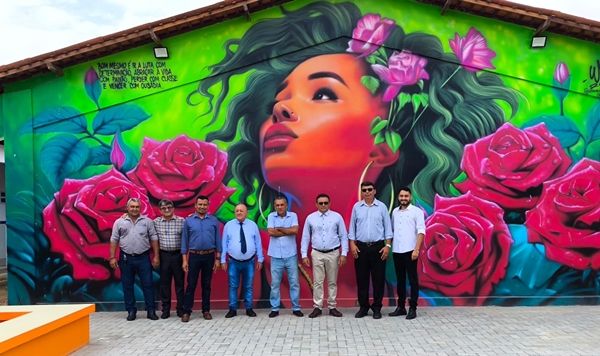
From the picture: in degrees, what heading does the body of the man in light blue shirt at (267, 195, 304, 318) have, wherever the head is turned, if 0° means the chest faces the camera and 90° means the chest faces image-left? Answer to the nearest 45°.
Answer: approximately 0°

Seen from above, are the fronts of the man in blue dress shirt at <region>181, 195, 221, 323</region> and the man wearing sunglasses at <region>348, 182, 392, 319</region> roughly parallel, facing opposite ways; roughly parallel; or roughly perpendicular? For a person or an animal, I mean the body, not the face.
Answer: roughly parallel

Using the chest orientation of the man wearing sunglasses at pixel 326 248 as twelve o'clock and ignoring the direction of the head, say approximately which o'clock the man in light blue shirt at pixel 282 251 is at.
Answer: The man in light blue shirt is roughly at 3 o'clock from the man wearing sunglasses.

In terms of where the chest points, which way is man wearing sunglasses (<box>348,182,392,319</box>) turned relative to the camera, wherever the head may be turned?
toward the camera

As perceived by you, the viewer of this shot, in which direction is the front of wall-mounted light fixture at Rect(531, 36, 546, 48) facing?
facing the viewer

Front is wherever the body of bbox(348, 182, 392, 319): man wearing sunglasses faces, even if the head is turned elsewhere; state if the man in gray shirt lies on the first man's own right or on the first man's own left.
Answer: on the first man's own right

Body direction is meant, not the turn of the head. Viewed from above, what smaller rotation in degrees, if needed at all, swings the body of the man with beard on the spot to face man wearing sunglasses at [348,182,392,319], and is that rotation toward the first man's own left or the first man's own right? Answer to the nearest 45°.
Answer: approximately 45° to the first man's own right

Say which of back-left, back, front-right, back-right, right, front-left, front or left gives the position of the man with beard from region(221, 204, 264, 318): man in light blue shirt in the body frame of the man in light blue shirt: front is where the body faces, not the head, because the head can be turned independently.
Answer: left

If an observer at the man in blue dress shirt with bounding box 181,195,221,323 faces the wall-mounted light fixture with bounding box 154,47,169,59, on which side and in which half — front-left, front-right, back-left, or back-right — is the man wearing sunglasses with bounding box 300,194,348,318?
back-right

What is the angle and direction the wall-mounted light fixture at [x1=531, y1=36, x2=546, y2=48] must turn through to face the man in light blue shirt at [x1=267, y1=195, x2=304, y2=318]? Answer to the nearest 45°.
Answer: approximately 45° to its right

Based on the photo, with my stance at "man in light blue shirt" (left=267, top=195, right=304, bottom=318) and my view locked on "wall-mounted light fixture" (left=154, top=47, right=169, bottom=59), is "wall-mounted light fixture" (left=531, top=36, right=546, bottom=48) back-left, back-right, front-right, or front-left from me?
back-right

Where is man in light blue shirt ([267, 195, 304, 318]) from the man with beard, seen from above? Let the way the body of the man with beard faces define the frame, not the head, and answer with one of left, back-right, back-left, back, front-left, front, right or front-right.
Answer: front-right

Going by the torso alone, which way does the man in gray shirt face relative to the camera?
toward the camera

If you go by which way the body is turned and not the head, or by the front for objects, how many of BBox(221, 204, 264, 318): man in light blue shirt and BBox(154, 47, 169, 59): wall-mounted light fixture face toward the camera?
2

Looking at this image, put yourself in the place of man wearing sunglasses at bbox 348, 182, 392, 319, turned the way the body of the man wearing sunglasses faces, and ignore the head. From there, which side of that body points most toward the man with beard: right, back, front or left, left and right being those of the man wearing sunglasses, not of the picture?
left

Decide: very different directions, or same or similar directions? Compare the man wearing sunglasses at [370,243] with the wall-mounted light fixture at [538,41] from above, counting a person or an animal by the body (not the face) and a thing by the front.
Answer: same or similar directions
